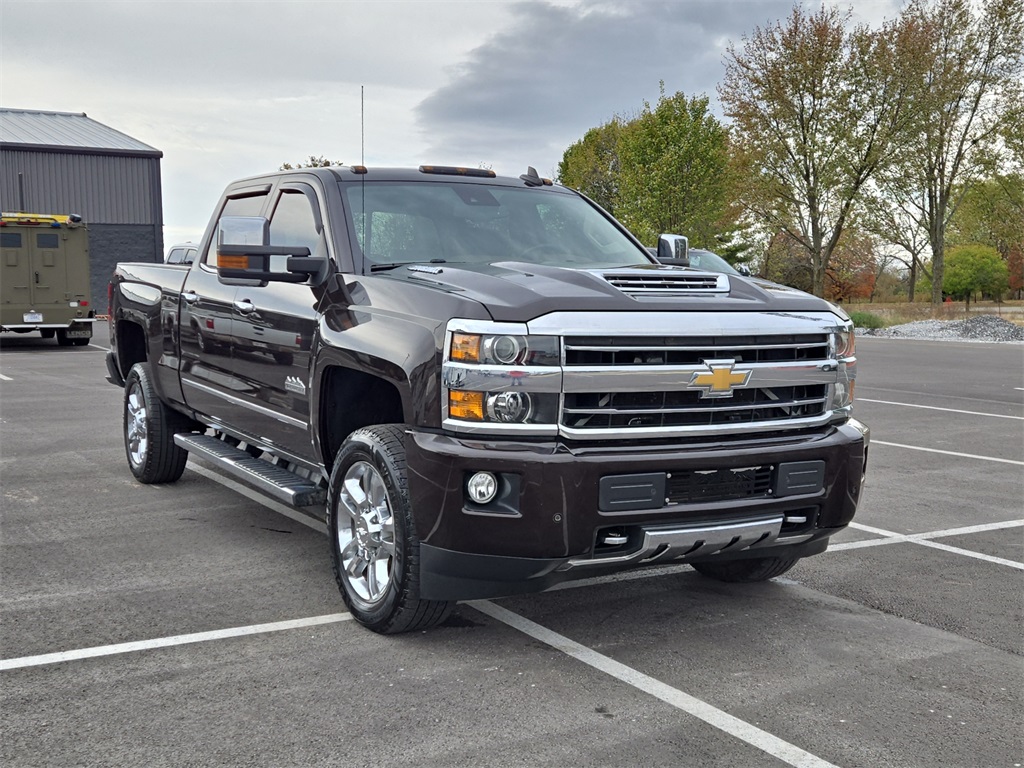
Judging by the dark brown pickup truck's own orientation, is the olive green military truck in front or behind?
behind

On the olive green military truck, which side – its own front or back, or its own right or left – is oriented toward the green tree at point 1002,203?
right

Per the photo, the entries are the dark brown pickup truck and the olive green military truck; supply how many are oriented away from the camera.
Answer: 1

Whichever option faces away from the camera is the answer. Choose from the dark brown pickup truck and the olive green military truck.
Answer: the olive green military truck

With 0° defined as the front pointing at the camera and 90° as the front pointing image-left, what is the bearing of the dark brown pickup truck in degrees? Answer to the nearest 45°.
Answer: approximately 315°

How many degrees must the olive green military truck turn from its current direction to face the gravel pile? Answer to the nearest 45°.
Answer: approximately 90° to its right

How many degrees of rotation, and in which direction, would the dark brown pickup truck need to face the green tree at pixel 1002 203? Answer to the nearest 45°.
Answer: approximately 90° to its left

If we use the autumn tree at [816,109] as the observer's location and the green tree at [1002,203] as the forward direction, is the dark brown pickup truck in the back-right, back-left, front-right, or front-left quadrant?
back-right

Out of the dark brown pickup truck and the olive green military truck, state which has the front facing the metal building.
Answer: the olive green military truck

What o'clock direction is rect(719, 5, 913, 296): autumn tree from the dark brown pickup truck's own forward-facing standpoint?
The autumn tree is roughly at 8 o'clock from the dark brown pickup truck.

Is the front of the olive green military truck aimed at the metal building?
yes

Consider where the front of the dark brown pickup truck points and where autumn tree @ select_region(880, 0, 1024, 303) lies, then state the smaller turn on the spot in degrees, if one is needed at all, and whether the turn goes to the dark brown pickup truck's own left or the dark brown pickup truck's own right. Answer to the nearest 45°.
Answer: approximately 90° to the dark brown pickup truck's own left

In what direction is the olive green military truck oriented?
away from the camera

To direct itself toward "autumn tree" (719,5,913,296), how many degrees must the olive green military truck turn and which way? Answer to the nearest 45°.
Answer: approximately 90° to its right

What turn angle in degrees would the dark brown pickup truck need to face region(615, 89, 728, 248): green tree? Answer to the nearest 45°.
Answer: approximately 135° to its left

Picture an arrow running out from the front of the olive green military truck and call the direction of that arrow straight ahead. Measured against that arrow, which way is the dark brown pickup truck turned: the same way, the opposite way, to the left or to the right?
the opposite way
